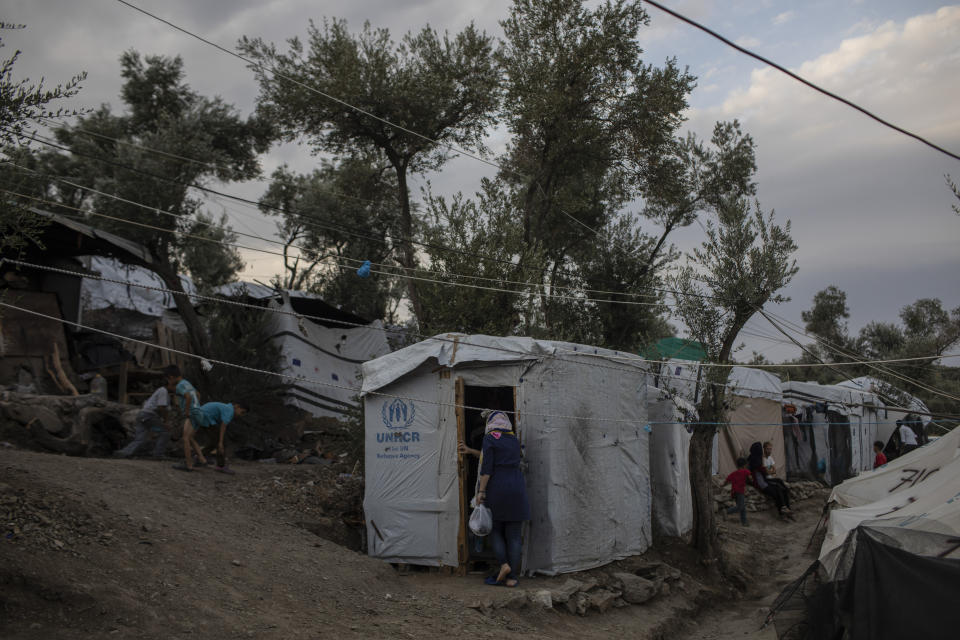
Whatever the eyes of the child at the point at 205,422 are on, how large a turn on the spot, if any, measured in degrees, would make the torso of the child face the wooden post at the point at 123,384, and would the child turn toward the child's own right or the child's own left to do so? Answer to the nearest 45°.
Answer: approximately 90° to the child's own left

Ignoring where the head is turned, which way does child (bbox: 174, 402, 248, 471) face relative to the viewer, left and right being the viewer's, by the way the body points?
facing to the right of the viewer

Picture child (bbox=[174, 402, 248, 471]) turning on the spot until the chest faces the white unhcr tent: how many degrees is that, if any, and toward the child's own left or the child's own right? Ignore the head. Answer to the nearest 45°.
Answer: approximately 45° to the child's own right

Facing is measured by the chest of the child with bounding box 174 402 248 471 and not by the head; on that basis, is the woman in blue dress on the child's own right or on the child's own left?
on the child's own right

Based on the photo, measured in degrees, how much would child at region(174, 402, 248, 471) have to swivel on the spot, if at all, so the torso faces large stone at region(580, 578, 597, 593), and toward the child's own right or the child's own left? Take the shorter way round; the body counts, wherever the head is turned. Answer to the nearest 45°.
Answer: approximately 45° to the child's own right

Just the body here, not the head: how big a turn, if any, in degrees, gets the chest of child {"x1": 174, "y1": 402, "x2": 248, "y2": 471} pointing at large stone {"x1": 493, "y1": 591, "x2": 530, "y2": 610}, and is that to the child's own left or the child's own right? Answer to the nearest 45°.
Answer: approximately 45° to the child's own right
